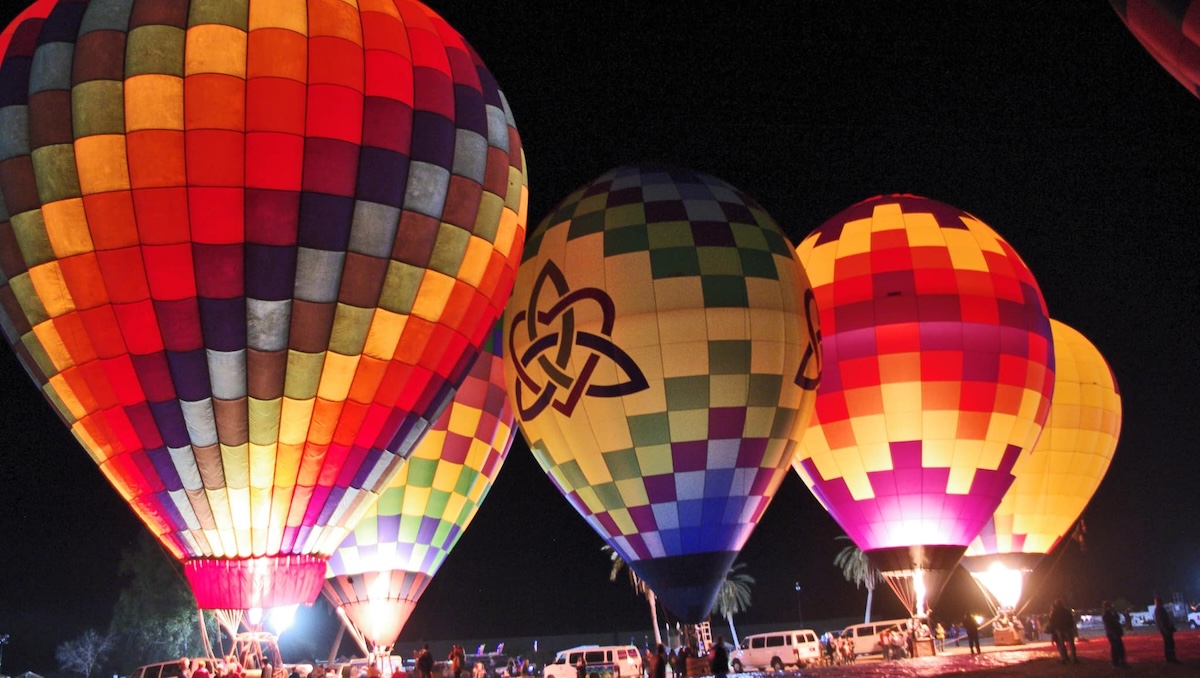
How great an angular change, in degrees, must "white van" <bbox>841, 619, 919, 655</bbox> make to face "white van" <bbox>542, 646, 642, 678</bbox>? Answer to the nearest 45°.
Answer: approximately 45° to its left

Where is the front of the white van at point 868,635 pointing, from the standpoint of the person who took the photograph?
facing to the left of the viewer

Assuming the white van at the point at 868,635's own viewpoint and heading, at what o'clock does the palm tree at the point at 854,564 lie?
The palm tree is roughly at 3 o'clock from the white van.
